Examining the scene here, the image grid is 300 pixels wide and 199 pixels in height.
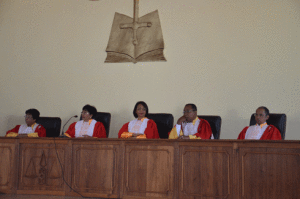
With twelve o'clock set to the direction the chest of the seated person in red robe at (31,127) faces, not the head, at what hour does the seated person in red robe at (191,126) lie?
the seated person in red robe at (191,126) is roughly at 9 o'clock from the seated person in red robe at (31,127).

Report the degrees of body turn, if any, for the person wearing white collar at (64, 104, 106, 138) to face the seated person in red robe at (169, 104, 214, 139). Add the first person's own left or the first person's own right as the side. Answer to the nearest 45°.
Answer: approximately 90° to the first person's own left

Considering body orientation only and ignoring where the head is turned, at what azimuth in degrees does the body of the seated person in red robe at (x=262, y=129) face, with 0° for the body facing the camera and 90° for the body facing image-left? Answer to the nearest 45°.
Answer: approximately 45°

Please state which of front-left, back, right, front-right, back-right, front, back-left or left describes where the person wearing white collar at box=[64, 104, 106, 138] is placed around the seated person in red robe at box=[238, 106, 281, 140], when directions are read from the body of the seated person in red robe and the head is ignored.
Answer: front-right

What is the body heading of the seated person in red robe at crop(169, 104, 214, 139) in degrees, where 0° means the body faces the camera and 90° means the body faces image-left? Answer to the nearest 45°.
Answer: approximately 45°

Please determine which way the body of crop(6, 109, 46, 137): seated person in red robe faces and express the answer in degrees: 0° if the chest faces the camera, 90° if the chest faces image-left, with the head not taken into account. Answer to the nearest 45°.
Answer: approximately 45°

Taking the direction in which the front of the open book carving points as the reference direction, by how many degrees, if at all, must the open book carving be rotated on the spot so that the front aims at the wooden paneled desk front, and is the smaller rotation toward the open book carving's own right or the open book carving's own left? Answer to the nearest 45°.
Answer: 0° — it already faces it

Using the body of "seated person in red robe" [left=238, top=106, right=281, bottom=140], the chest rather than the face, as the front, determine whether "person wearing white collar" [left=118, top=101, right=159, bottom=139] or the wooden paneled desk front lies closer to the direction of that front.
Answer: the wooden paneled desk front

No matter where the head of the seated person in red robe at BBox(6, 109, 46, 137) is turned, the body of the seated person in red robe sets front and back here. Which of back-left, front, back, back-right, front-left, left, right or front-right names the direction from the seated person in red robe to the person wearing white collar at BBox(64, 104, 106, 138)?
left
